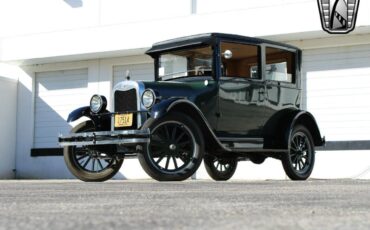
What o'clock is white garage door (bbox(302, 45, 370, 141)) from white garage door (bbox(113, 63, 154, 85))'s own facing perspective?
white garage door (bbox(302, 45, 370, 141)) is roughly at 10 o'clock from white garage door (bbox(113, 63, 154, 85)).

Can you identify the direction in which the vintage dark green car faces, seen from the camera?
facing the viewer and to the left of the viewer

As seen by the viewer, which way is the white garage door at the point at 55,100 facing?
toward the camera

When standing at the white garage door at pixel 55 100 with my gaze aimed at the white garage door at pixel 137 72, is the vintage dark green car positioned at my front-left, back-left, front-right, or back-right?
front-right

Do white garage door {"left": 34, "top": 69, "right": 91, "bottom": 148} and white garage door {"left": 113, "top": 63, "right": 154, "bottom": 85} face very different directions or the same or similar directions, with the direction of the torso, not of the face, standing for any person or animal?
same or similar directions

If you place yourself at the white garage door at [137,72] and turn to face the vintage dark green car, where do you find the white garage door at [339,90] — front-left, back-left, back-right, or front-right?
front-left

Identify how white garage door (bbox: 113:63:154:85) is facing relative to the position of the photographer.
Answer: facing the viewer

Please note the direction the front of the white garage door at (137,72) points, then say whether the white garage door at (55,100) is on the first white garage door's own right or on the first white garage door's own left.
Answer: on the first white garage door's own right

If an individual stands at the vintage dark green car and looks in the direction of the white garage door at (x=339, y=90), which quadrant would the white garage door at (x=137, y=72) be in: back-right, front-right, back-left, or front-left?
front-left

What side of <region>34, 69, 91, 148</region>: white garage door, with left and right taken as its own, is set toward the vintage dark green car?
front

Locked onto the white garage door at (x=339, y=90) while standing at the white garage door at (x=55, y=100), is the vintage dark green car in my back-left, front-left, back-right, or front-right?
front-right

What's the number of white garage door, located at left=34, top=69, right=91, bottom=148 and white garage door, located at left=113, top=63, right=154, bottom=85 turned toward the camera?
2

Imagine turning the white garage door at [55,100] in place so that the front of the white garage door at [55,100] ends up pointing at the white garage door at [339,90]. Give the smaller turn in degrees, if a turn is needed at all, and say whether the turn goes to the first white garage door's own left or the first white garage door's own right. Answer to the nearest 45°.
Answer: approximately 45° to the first white garage door's own left
